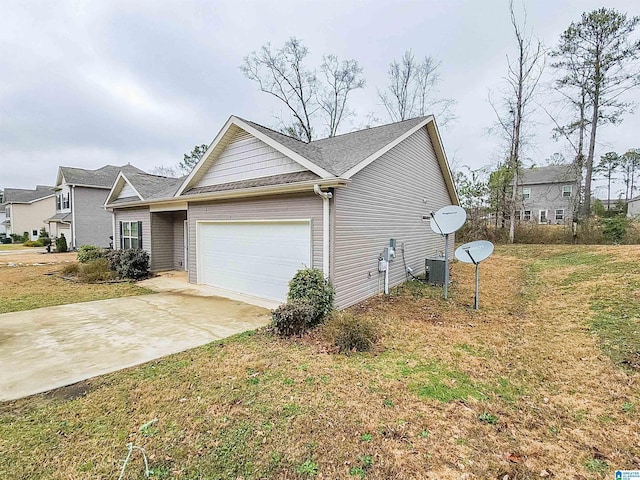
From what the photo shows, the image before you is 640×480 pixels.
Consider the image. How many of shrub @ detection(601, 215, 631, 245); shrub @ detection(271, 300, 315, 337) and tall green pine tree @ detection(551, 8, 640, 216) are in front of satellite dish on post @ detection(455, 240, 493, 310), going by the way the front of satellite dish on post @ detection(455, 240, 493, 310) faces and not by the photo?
1

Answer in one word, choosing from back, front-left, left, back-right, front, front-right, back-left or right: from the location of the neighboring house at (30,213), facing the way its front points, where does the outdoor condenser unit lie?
left

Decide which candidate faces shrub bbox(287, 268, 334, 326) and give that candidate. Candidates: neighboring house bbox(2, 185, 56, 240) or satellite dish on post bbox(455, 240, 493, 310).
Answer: the satellite dish on post

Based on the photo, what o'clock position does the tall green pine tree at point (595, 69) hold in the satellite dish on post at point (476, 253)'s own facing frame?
The tall green pine tree is roughly at 5 o'clock from the satellite dish on post.

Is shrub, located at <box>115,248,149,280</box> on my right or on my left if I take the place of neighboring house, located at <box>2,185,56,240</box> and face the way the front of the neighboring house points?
on my left

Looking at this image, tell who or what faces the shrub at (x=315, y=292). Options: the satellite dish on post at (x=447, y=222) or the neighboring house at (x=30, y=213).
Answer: the satellite dish on post

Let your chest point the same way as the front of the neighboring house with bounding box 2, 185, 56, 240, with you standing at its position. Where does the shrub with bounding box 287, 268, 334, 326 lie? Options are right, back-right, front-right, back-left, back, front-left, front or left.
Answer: left

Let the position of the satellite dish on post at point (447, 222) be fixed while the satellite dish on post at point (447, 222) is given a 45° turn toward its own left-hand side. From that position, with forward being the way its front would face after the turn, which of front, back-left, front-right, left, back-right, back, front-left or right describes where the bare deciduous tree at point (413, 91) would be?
back

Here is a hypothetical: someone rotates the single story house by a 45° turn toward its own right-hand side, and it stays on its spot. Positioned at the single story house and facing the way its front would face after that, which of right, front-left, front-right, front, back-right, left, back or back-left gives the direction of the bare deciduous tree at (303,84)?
right

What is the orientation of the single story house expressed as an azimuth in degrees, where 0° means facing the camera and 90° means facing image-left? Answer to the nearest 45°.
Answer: approximately 45°

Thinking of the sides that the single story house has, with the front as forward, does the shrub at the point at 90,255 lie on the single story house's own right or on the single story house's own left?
on the single story house's own right

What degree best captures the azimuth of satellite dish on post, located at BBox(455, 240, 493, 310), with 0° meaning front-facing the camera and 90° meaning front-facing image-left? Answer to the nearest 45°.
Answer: approximately 45°
